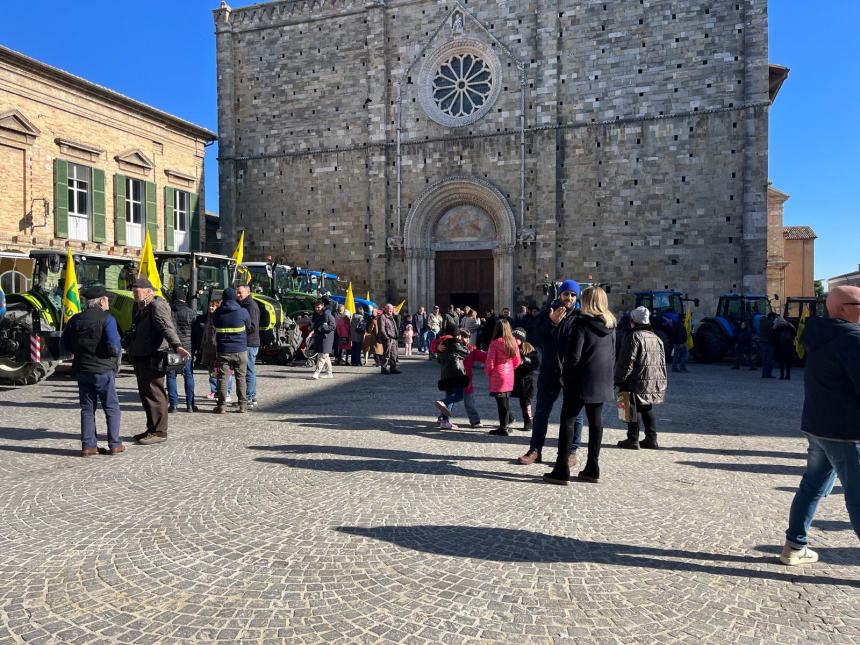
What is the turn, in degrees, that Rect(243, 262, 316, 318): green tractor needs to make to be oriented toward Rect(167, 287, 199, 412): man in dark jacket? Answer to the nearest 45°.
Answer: approximately 45° to its right

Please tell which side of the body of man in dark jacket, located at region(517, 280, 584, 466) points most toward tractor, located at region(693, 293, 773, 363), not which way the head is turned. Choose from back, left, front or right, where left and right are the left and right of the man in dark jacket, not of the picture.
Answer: back

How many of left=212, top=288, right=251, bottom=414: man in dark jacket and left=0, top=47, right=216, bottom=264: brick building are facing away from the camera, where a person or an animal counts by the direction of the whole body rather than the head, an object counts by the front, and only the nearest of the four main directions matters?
1

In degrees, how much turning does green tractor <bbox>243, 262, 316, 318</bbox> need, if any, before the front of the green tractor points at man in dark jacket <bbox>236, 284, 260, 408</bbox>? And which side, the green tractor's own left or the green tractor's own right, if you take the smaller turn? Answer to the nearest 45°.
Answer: approximately 45° to the green tractor's own right

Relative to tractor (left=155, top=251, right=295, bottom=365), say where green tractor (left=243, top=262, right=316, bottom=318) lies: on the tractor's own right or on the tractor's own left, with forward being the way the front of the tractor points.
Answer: on the tractor's own left

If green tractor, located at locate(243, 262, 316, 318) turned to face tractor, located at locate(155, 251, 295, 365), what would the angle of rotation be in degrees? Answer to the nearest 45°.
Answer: approximately 90° to its right

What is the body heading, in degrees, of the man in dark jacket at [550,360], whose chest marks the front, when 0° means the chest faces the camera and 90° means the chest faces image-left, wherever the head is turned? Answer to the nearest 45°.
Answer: approximately 0°

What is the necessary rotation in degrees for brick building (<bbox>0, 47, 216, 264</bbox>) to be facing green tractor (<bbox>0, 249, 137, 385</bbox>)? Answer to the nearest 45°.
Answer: approximately 45° to its right
